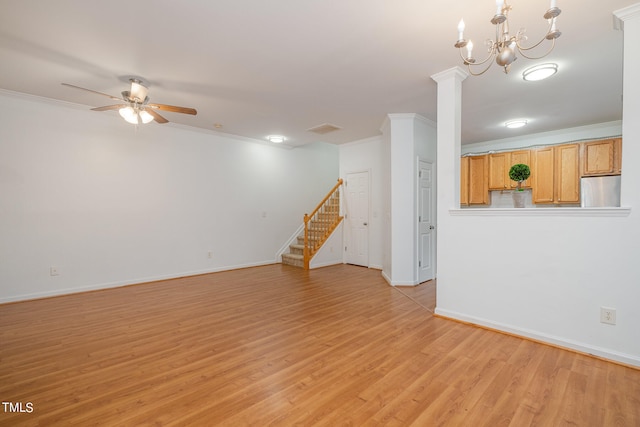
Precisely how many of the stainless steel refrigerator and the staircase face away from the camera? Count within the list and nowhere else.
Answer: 0

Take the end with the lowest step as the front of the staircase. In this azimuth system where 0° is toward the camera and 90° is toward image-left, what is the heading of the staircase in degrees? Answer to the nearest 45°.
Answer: approximately 45°

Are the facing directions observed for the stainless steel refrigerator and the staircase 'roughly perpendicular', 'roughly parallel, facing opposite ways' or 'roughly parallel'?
roughly parallel

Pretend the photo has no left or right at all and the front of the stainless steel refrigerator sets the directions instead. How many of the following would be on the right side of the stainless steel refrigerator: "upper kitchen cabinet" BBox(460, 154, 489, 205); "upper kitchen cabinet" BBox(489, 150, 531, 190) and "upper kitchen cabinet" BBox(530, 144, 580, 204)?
3

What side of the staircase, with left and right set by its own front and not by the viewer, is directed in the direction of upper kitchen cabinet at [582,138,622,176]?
left

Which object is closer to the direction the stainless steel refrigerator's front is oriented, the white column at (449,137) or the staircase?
the white column

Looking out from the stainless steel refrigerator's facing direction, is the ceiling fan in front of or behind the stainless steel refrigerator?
in front

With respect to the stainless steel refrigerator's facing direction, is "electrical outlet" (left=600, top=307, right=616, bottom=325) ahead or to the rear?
ahead

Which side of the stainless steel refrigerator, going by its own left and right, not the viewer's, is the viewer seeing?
front

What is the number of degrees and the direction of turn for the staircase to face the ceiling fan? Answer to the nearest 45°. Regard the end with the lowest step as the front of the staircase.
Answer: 0° — it already faces it

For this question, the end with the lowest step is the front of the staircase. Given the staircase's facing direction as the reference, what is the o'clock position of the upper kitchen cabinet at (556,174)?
The upper kitchen cabinet is roughly at 8 o'clock from the staircase.
